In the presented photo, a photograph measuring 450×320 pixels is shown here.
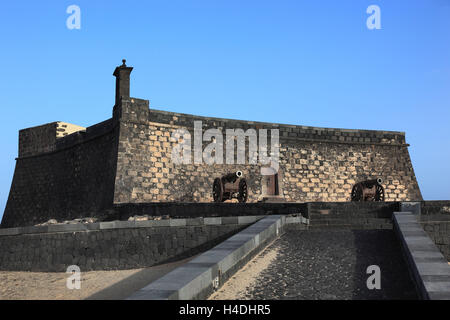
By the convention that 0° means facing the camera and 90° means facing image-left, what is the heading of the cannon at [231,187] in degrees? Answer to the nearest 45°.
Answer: approximately 315°

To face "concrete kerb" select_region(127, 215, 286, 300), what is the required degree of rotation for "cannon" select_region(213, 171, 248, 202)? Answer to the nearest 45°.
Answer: approximately 45° to its right

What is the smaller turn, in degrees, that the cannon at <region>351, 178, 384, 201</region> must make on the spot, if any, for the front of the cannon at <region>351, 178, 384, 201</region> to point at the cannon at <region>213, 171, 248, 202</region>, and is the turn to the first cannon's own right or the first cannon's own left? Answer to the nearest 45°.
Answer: approximately 90° to the first cannon's own right

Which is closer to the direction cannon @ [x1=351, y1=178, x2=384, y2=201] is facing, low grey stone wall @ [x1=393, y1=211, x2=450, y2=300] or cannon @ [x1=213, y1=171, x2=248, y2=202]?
the low grey stone wall

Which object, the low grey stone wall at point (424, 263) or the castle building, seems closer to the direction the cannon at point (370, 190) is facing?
the low grey stone wall

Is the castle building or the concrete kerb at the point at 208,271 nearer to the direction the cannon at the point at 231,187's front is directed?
the concrete kerb

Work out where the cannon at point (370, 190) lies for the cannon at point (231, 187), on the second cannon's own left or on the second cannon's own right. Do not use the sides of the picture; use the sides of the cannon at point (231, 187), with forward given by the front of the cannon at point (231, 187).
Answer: on the second cannon's own left
